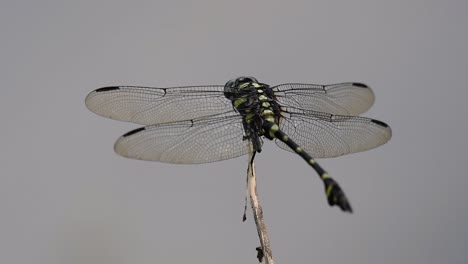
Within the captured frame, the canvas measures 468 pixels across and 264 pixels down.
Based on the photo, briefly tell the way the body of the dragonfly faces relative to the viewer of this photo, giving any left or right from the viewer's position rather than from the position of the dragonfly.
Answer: facing away from the viewer and to the left of the viewer
